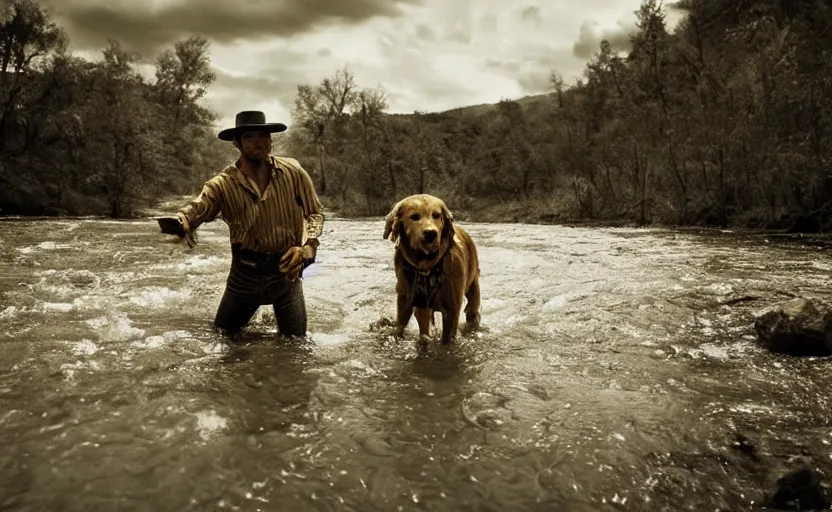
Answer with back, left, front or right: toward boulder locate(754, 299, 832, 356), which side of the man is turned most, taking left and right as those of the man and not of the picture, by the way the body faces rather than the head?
left

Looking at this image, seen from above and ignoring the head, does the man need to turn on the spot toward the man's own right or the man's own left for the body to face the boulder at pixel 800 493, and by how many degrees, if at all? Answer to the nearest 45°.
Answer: approximately 45° to the man's own left

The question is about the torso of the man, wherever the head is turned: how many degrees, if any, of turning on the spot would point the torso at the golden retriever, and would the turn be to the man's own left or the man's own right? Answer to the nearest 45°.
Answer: approximately 90° to the man's own left

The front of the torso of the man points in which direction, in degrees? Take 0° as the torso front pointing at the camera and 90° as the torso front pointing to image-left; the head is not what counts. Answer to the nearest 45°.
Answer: approximately 0°

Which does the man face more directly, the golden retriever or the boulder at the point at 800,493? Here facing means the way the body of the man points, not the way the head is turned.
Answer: the boulder
